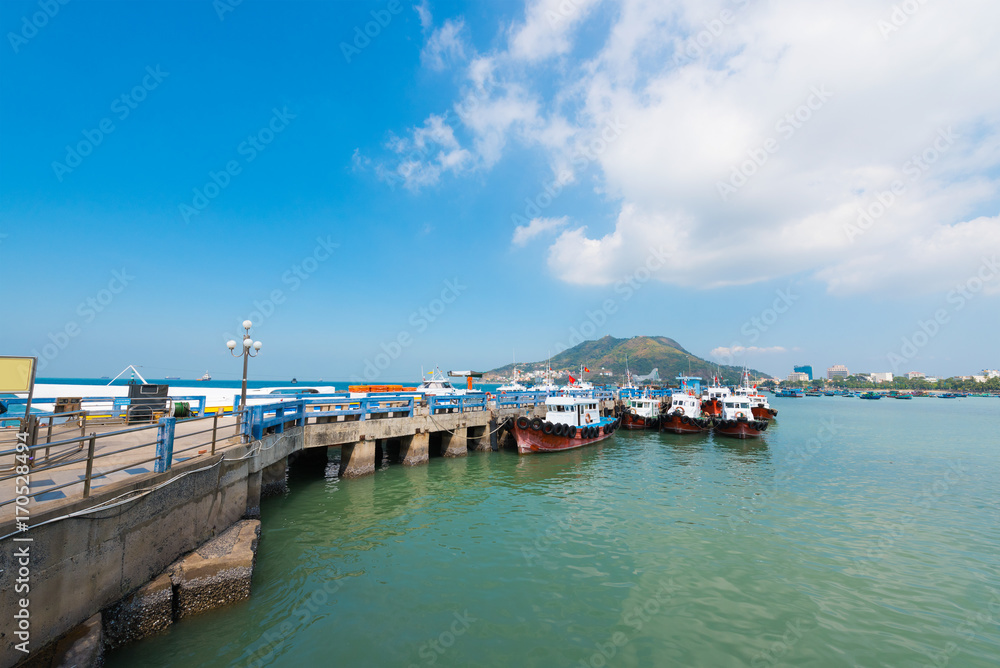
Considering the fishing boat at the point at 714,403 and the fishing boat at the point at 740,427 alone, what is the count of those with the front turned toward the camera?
2

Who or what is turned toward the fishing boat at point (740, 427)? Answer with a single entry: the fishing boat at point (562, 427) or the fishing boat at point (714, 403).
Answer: the fishing boat at point (714, 403)

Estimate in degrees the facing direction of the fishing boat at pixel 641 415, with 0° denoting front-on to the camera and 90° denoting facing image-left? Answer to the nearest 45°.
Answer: approximately 45°

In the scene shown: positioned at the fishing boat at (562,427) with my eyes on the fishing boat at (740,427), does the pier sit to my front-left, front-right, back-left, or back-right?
back-right

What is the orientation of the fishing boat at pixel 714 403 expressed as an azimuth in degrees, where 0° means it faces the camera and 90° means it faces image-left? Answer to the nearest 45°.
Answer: approximately 0°

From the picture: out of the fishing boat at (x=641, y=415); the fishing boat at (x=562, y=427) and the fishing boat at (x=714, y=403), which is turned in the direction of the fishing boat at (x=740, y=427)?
the fishing boat at (x=714, y=403)

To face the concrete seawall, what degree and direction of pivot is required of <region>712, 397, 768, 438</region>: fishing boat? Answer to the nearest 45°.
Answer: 0° — it already faces it

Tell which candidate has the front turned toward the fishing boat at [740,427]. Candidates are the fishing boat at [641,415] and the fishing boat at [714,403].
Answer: the fishing boat at [714,403]
